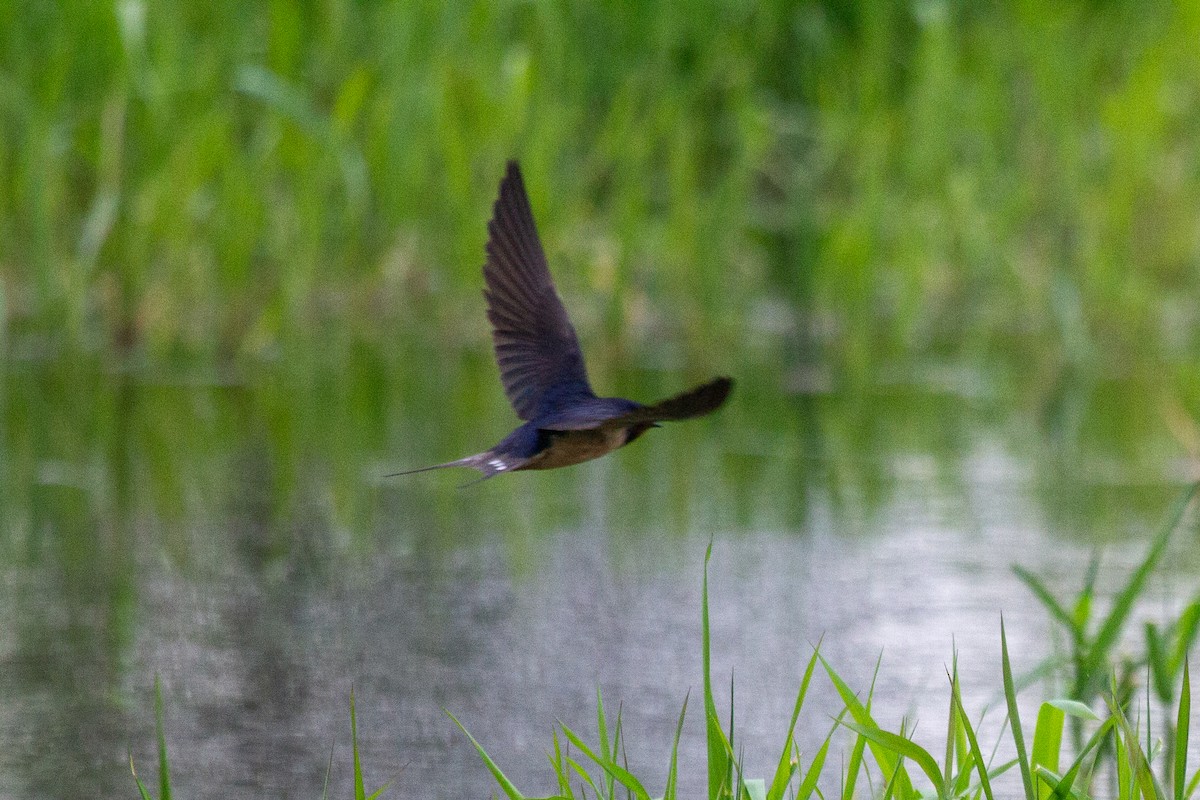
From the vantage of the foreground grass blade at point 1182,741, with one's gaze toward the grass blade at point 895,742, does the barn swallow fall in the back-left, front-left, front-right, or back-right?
front-right

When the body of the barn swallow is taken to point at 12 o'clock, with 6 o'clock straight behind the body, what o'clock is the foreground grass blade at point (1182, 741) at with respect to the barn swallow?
The foreground grass blade is roughly at 2 o'clock from the barn swallow.

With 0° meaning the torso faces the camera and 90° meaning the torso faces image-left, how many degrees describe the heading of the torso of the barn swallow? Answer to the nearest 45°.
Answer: approximately 225°

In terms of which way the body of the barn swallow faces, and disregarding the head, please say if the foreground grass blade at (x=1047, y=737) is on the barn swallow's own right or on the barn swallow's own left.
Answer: on the barn swallow's own right

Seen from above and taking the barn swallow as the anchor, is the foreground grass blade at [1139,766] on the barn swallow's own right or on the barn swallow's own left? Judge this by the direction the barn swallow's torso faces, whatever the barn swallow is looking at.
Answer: on the barn swallow's own right
